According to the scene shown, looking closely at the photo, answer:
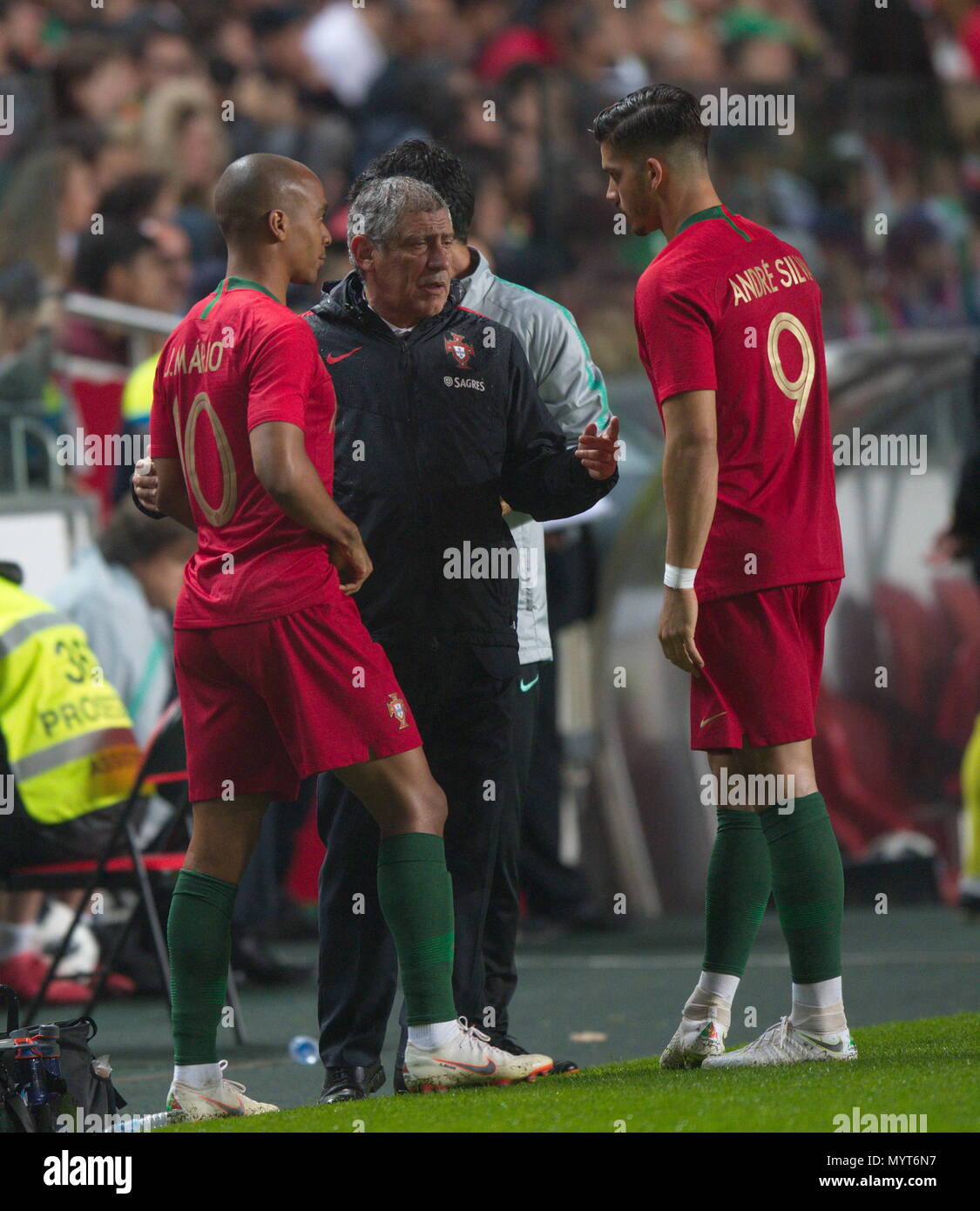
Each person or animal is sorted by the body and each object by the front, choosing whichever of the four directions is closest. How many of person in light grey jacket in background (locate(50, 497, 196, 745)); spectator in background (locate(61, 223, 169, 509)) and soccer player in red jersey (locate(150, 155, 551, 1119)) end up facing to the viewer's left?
0

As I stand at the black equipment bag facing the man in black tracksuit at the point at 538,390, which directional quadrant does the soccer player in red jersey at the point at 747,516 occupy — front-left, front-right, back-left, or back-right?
front-right

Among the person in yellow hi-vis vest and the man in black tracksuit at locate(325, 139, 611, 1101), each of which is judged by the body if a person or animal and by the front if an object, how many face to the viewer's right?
0

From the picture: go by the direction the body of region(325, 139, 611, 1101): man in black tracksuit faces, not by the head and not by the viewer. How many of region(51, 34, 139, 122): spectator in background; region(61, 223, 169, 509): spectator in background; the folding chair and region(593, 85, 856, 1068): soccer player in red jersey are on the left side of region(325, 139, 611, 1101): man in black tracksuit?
1

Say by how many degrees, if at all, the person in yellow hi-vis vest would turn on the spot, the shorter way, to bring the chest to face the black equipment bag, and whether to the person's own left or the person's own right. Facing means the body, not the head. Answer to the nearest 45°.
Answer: approximately 135° to the person's own left

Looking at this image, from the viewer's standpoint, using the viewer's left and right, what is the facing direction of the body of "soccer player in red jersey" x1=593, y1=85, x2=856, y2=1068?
facing away from the viewer and to the left of the viewer

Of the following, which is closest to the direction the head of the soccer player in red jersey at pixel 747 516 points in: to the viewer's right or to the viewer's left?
to the viewer's left

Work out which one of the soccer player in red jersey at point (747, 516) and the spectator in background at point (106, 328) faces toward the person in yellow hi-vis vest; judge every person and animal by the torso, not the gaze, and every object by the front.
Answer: the soccer player in red jersey

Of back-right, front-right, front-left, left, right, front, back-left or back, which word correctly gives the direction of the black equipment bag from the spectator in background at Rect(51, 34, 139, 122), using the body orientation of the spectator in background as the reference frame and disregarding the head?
front-right

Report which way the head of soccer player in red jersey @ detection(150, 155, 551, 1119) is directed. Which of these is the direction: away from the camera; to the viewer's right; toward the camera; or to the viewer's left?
to the viewer's right

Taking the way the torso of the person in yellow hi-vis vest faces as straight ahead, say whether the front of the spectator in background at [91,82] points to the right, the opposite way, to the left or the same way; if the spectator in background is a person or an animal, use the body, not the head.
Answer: the opposite way
